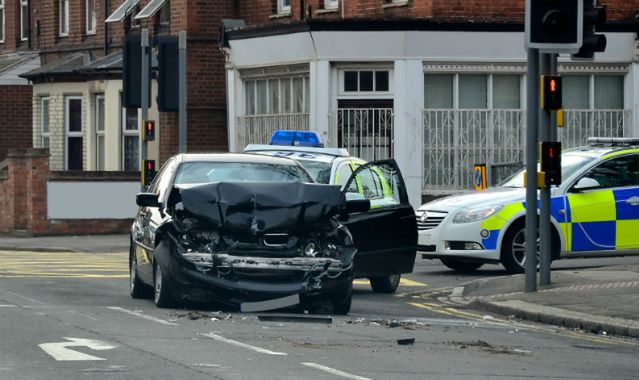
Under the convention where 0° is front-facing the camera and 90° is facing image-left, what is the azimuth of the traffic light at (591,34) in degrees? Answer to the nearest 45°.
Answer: approximately 270°

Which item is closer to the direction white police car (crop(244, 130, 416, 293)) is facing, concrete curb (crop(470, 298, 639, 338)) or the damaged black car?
the damaged black car

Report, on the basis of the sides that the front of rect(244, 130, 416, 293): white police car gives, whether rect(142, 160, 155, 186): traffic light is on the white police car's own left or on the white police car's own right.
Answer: on the white police car's own right

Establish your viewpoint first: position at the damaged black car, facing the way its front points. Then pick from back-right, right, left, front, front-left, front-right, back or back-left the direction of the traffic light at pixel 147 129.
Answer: back

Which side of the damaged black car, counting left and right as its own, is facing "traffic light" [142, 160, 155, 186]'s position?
back

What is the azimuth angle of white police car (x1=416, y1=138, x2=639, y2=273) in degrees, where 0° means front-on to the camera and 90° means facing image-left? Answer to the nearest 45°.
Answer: approximately 45°

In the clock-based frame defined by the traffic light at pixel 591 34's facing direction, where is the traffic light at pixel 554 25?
the traffic light at pixel 554 25 is roughly at 5 o'clock from the traffic light at pixel 591 34.
